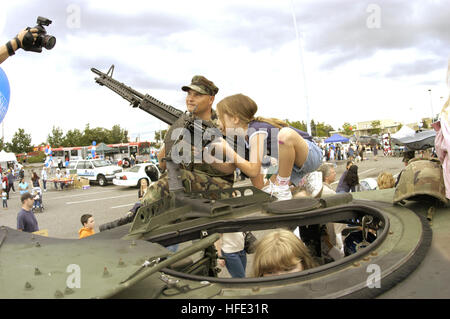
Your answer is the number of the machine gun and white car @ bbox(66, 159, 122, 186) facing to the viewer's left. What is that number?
1

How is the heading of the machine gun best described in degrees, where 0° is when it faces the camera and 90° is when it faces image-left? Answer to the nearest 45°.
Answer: approximately 90°

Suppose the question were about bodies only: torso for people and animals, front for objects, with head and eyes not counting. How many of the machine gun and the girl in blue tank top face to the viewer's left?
2

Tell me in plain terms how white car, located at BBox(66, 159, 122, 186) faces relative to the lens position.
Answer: facing the viewer and to the right of the viewer

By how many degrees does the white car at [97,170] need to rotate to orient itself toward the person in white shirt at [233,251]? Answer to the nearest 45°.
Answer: approximately 45° to its right

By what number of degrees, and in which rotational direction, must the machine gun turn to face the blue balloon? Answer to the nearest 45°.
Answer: approximately 45° to its right

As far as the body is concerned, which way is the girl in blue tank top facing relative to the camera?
to the viewer's left

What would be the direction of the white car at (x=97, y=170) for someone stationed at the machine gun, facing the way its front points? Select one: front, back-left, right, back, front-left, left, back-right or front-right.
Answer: right

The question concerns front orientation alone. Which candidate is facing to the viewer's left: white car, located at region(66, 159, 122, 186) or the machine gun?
the machine gun

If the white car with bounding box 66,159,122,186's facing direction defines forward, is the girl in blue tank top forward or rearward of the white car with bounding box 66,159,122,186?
forward

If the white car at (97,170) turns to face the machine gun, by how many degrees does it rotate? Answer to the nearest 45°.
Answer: approximately 45° to its right
